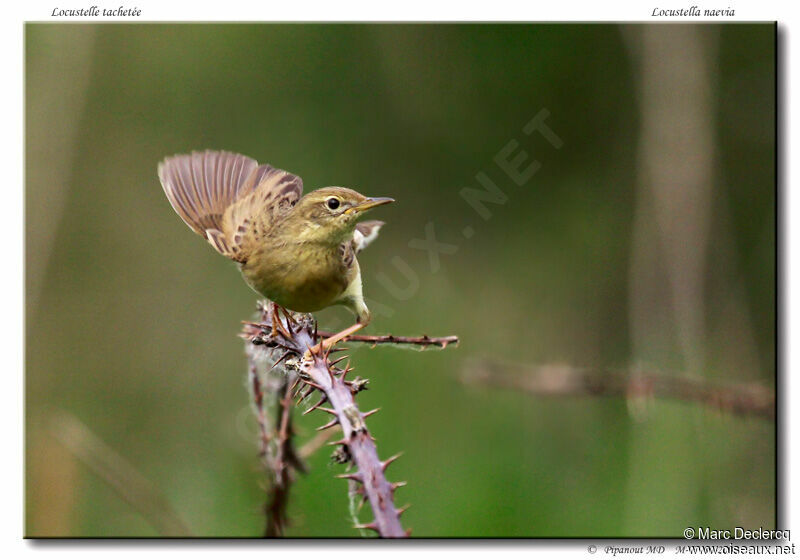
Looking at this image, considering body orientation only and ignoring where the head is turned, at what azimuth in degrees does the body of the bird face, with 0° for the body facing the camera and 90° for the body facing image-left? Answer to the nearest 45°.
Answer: approximately 315°
